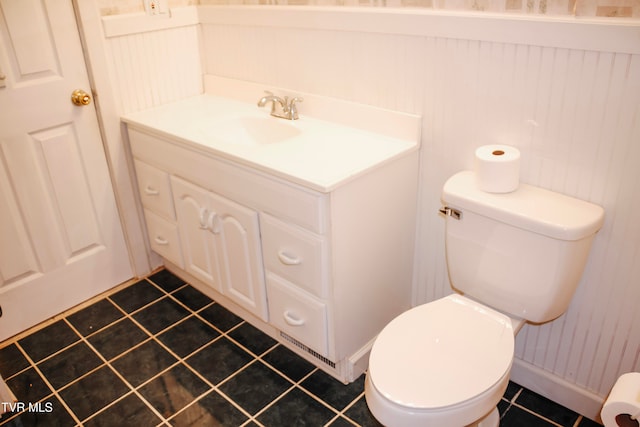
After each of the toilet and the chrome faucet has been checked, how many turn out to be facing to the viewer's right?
0

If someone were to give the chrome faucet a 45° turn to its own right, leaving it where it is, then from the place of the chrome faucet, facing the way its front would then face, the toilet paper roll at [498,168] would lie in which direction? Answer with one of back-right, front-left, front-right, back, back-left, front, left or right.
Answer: back-left

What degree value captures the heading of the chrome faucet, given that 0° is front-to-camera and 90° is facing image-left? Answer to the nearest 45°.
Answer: approximately 45°

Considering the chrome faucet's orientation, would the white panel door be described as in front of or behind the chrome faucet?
in front

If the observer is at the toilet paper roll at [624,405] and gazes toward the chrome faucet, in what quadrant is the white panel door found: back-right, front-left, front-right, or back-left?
front-left

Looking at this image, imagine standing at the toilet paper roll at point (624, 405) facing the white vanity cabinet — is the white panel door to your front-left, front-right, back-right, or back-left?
front-left

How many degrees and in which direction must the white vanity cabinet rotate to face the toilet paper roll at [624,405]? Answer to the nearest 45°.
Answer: approximately 90° to its left

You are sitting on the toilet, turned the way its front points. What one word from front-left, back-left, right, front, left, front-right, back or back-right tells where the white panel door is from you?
front-right

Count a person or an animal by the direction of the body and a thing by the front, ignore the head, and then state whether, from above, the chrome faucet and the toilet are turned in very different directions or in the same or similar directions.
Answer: same or similar directions

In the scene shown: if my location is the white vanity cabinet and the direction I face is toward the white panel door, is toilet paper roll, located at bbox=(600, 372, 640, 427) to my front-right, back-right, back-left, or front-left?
back-left

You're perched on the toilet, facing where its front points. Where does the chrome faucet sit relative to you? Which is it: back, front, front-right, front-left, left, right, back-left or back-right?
right

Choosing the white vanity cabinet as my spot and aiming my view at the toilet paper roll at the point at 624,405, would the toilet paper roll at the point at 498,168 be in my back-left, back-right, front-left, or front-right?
front-left

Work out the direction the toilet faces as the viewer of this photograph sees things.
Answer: facing the viewer and to the left of the viewer
